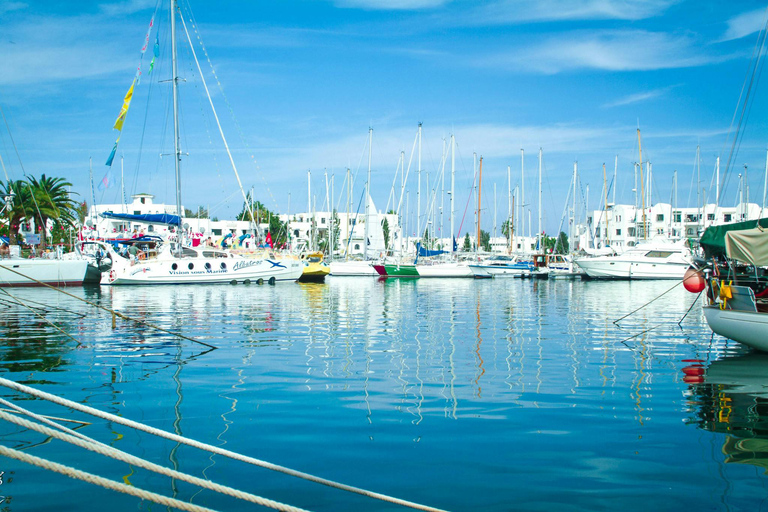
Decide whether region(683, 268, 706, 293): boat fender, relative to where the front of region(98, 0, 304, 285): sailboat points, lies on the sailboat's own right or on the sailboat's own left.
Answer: on the sailboat's own right

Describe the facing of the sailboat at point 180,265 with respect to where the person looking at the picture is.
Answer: facing to the right of the viewer
